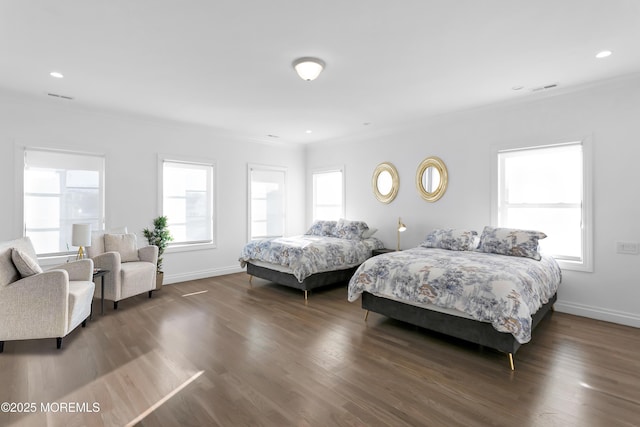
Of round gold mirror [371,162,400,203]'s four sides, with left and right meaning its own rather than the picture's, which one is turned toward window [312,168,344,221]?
right

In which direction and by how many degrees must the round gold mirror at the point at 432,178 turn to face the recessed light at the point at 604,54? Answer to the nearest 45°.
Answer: approximately 90° to its left

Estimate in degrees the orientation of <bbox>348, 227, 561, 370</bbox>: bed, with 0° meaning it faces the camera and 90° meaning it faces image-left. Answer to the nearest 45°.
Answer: approximately 45°

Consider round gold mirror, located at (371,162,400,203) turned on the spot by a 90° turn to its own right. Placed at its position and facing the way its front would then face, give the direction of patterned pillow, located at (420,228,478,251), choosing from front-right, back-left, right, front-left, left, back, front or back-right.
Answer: back

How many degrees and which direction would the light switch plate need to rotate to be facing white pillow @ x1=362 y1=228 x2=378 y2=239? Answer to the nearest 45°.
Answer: approximately 90° to its right

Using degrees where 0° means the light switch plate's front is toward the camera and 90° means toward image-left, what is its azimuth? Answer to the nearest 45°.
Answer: approximately 0°

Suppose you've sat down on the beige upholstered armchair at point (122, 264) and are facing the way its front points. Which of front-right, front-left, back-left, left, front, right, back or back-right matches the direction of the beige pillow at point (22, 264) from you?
right

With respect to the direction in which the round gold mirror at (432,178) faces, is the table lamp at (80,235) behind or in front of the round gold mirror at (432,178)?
in front

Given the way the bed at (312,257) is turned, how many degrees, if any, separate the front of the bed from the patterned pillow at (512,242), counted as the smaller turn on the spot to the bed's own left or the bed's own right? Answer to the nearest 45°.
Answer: approximately 90° to the bed's own left

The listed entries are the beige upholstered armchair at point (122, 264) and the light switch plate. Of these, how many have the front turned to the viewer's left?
0

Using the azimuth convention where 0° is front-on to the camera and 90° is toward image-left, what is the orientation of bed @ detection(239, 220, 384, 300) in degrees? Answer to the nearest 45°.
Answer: approximately 45°
